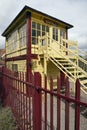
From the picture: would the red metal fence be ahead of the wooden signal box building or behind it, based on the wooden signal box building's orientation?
ahead
